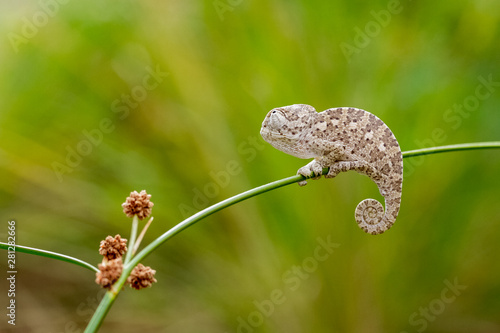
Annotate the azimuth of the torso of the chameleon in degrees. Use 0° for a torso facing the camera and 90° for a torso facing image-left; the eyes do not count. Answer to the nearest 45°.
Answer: approximately 90°
